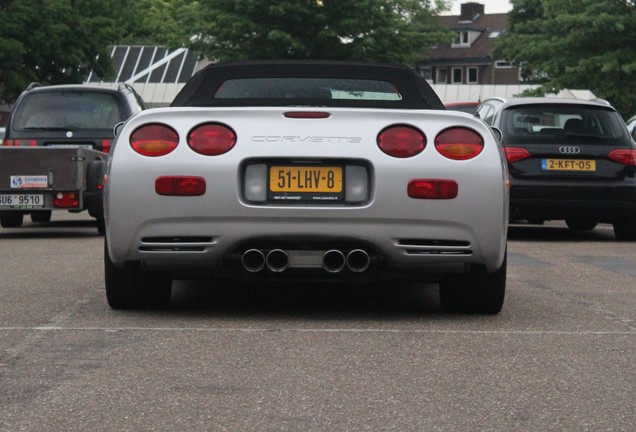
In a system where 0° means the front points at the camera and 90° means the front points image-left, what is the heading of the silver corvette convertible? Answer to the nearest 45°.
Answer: approximately 180°

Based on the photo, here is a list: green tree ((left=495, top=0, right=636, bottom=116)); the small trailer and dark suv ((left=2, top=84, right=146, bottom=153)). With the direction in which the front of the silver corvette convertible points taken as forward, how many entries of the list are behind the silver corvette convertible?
0

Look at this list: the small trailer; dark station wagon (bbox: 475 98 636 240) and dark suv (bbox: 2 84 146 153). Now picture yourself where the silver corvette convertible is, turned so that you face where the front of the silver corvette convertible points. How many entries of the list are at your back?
0

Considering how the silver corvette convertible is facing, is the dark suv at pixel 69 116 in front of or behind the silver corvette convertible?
in front

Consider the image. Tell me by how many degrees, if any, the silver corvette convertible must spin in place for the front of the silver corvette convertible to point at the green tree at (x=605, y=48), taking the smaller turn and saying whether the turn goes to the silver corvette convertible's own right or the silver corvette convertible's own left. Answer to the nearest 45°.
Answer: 0° — it already faces it

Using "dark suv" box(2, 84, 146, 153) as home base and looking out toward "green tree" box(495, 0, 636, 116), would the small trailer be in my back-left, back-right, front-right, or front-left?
back-right

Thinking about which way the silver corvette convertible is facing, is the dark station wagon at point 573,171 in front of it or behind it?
in front

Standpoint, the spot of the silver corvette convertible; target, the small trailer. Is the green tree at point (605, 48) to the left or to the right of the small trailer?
right

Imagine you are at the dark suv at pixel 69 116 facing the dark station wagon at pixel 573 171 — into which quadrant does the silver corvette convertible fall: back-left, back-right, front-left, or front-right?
front-right
